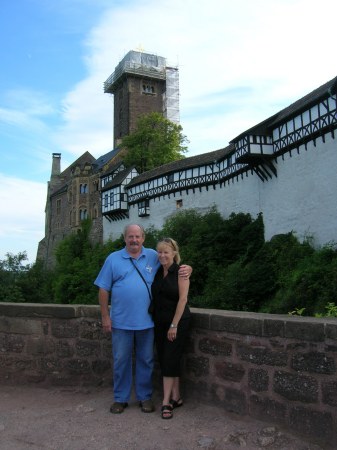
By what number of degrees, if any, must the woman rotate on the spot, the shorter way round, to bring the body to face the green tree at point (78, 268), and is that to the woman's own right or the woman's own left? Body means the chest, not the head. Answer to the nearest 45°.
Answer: approximately 135° to the woman's own right

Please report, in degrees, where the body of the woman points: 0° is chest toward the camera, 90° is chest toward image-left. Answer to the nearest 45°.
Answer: approximately 45°

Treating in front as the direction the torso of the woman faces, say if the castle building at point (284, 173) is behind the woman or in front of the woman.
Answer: behind

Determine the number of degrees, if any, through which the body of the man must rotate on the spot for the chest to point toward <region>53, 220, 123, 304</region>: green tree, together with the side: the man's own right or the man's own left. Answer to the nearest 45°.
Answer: approximately 180°

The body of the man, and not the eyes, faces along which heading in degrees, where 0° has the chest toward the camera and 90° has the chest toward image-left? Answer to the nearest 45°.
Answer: approximately 0°

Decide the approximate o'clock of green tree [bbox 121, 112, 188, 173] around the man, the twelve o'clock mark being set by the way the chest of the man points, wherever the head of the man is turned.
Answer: The green tree is roughly at 6 o'clock from the man.
